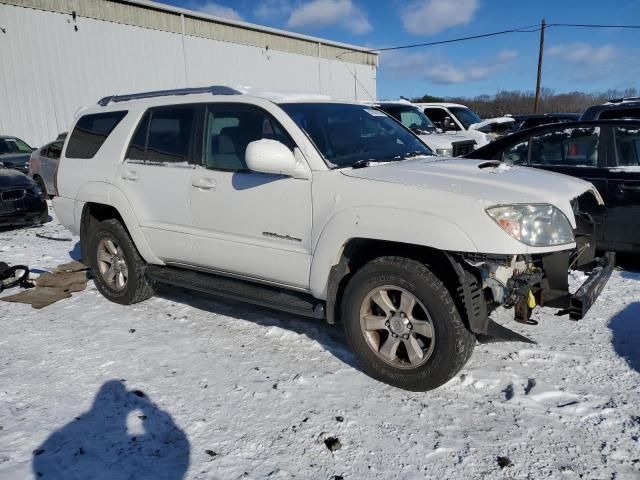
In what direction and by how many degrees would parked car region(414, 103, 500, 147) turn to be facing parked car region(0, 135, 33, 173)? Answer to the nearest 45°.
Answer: approximately 135° to its right

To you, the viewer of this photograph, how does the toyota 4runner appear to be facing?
facing the viewer and to the right of the viewer

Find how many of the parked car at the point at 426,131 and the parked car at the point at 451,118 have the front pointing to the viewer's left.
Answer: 0

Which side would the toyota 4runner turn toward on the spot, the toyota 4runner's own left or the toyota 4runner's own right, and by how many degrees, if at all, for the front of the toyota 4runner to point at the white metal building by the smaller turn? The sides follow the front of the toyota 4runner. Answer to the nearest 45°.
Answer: approximately 180°

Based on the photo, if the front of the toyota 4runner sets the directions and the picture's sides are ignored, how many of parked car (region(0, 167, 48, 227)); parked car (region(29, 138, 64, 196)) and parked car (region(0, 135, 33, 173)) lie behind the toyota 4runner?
3

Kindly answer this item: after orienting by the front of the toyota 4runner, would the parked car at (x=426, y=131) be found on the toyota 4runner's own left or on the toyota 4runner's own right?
on the toyota 4runner's own left

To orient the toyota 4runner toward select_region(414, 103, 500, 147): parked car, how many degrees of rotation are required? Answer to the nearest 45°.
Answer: approximately 135° to its left

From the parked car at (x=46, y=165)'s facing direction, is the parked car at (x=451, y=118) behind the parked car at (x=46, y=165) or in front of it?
in front
